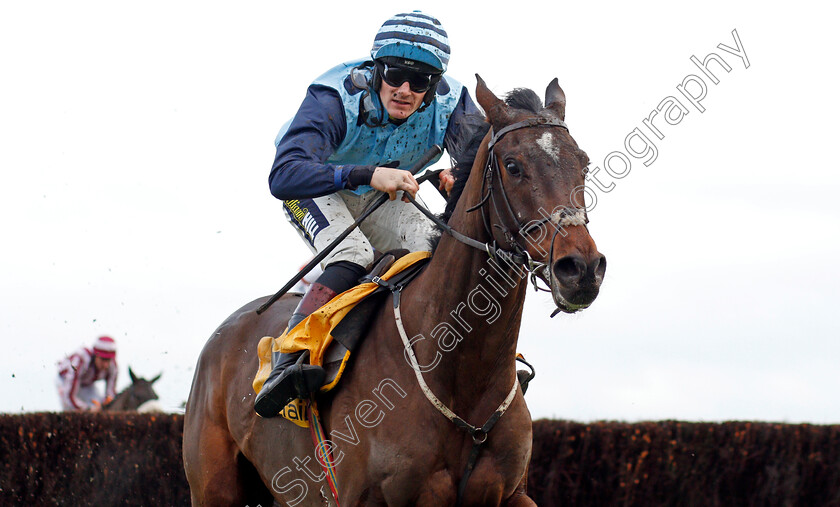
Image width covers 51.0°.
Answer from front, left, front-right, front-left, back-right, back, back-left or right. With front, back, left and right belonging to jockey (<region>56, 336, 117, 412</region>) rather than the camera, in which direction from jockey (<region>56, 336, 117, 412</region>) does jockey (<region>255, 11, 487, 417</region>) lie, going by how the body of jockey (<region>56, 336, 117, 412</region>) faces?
front-right

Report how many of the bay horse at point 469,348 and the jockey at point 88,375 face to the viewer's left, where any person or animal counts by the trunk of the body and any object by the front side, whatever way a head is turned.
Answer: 0

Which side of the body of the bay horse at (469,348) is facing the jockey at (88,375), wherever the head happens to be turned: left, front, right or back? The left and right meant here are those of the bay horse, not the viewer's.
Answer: back

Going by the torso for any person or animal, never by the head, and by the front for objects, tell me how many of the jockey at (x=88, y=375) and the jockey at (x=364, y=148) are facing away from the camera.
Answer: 0

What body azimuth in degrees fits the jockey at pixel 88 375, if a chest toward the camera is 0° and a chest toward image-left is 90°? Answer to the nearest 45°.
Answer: approximately 315°

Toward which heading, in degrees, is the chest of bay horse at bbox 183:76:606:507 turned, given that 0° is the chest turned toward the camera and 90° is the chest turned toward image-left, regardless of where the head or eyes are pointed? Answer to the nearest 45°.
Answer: approximately 315°

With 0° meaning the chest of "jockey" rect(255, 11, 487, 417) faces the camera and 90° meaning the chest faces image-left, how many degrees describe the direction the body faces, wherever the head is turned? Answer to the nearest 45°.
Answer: approximately 315°
